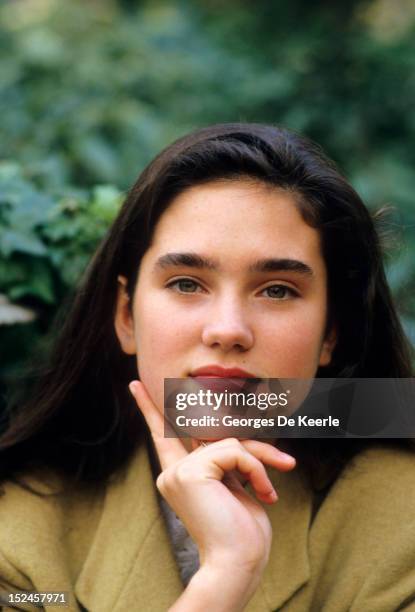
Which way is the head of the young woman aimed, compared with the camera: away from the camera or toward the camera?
toward the camera

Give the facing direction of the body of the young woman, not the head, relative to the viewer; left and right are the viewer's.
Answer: facing the viewer
